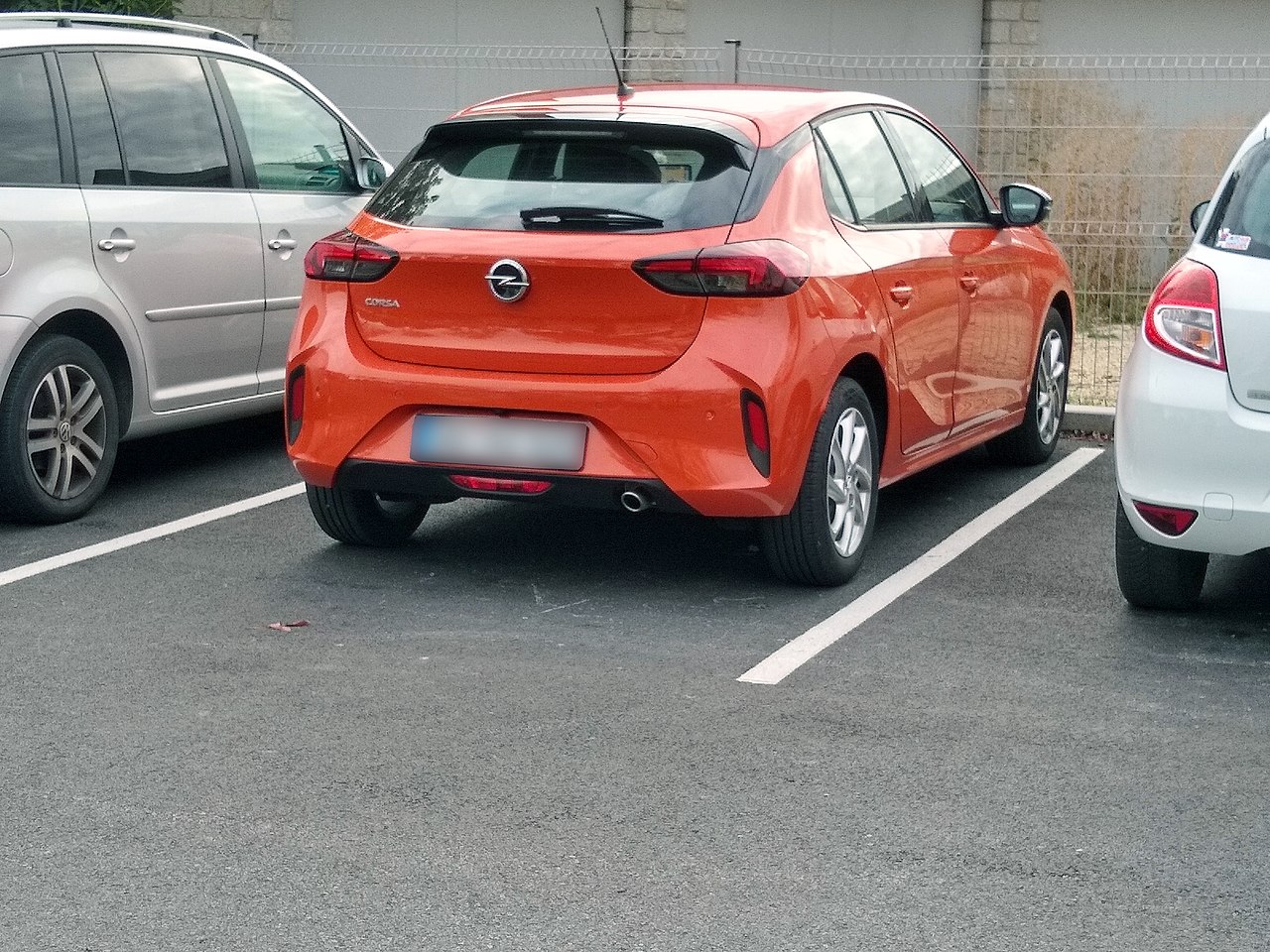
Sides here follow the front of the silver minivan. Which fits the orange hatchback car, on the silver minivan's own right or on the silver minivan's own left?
on the silver minivan's own right

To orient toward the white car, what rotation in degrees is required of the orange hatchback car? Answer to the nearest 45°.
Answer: approximately 45° to its right

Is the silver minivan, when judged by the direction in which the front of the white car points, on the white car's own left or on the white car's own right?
on the white car's own left

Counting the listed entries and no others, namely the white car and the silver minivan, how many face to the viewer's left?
0

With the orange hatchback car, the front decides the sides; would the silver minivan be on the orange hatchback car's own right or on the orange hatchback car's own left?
on the orange hatchback car's own left

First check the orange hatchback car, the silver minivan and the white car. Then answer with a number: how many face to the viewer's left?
0

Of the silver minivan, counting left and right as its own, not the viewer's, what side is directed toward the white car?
right

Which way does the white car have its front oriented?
away from the camera

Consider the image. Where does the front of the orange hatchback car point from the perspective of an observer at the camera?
facing away from the viewer and to the right of the viewer

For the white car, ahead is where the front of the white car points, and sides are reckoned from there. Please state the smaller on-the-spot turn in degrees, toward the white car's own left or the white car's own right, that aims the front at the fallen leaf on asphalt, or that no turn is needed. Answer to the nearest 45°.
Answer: approximately 90° to the white car's own left

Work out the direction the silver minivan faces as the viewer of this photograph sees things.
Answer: facing away from the viewer and to the right of the viewer

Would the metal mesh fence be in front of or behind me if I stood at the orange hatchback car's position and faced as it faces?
in front
